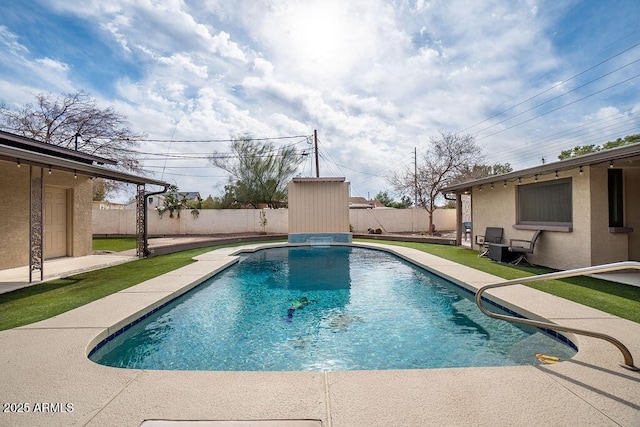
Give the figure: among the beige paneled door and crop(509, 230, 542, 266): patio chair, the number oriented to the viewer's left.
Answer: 1

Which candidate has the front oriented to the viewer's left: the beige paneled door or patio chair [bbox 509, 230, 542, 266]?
the patio chair

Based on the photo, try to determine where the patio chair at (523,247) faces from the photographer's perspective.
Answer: facing to the left of the viewer

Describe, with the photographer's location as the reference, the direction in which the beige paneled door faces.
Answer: facing the viewer and to the right of the viewer

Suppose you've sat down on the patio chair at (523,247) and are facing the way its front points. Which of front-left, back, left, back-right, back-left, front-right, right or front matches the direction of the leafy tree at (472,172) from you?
right

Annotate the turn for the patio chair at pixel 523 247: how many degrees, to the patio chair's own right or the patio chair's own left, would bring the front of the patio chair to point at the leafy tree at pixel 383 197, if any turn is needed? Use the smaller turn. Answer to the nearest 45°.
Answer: approximately 45° to the patio chair's own right
